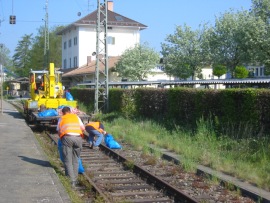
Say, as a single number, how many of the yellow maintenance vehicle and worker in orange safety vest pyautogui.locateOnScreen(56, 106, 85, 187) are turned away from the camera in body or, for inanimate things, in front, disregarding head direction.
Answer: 1

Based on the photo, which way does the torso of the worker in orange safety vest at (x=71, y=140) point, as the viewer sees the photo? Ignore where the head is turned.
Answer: away from the camera

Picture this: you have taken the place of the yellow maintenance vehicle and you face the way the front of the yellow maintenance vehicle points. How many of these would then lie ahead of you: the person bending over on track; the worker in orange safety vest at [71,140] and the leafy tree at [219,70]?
2

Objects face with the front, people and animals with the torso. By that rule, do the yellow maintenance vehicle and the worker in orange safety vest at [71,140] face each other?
yes

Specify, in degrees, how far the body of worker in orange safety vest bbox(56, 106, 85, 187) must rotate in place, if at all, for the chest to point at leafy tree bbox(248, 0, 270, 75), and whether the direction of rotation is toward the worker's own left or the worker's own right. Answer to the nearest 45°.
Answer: approximately 45° to the worker's own right

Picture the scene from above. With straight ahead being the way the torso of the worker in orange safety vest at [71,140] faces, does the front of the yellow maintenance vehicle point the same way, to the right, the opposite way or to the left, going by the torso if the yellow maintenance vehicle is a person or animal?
the opposite way

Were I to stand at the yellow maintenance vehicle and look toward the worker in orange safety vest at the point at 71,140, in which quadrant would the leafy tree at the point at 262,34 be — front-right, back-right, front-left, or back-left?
back-left

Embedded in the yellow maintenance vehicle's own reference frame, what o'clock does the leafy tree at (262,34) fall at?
The leafy tree is roughly at 8 o'clock from the yellow maintenance vehicle.
